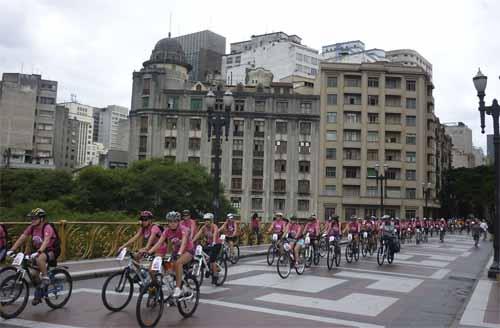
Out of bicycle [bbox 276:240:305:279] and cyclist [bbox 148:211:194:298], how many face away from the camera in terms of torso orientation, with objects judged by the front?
0

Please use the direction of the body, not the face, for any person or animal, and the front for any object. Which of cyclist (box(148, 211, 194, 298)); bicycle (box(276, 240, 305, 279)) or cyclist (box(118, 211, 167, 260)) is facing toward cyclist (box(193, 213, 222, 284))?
the bicycle

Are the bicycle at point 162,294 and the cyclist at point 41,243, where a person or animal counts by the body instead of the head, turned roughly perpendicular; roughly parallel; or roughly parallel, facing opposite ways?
roughly parallel

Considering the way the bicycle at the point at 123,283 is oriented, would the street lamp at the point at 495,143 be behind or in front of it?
behind

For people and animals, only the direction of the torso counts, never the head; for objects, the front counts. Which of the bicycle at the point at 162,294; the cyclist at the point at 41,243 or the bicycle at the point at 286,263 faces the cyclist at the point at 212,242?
the bicycle at the point at 286,263

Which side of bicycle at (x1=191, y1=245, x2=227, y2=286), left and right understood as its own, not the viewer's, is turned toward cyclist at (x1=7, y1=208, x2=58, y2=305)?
front

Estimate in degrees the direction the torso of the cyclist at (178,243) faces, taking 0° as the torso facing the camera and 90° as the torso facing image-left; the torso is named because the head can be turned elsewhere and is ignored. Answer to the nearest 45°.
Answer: approximately 45°

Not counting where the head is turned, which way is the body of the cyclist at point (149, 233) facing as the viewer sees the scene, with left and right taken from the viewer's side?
facing the viewer and to the left of the viewer

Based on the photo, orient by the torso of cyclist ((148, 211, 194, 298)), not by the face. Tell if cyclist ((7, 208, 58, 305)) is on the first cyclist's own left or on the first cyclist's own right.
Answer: on the first cyclist's own right

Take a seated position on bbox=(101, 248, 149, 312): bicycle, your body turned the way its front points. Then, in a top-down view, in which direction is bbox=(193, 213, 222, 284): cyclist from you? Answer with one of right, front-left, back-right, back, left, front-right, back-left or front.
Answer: back

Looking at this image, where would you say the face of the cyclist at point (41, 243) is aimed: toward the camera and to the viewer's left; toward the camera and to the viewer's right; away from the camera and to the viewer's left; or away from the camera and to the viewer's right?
toward the camera and to the viewer's left

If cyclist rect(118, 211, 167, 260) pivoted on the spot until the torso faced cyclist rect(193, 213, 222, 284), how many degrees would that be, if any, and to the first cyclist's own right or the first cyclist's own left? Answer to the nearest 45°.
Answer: approximately 180°

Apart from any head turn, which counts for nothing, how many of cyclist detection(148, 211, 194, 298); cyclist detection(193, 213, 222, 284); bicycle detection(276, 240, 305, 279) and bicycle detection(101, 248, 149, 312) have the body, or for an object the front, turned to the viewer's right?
0

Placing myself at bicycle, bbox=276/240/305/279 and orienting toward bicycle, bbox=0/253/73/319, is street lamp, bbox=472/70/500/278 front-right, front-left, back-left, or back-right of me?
back-left

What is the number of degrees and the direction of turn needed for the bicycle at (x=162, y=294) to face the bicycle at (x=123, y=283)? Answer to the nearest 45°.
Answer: approximately 90° to its right

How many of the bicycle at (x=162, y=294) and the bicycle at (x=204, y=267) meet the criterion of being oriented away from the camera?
0

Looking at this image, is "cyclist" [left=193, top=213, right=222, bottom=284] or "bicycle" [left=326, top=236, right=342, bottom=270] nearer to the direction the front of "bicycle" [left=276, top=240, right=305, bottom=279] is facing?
the cyclist

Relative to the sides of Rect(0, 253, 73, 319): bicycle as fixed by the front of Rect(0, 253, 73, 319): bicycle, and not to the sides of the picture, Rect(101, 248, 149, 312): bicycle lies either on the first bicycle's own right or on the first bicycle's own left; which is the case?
on the first bicycle's own left

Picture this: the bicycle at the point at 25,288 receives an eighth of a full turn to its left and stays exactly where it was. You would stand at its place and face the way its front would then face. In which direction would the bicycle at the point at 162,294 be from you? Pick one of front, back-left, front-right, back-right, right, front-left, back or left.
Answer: front-left

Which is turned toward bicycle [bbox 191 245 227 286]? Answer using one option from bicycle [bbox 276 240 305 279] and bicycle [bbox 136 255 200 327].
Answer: bicycle [bbox 276 240 305 279]

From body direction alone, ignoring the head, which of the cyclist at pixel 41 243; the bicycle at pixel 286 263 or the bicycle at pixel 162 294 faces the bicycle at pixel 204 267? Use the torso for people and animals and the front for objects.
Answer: the bicycle at pixel 286 263
